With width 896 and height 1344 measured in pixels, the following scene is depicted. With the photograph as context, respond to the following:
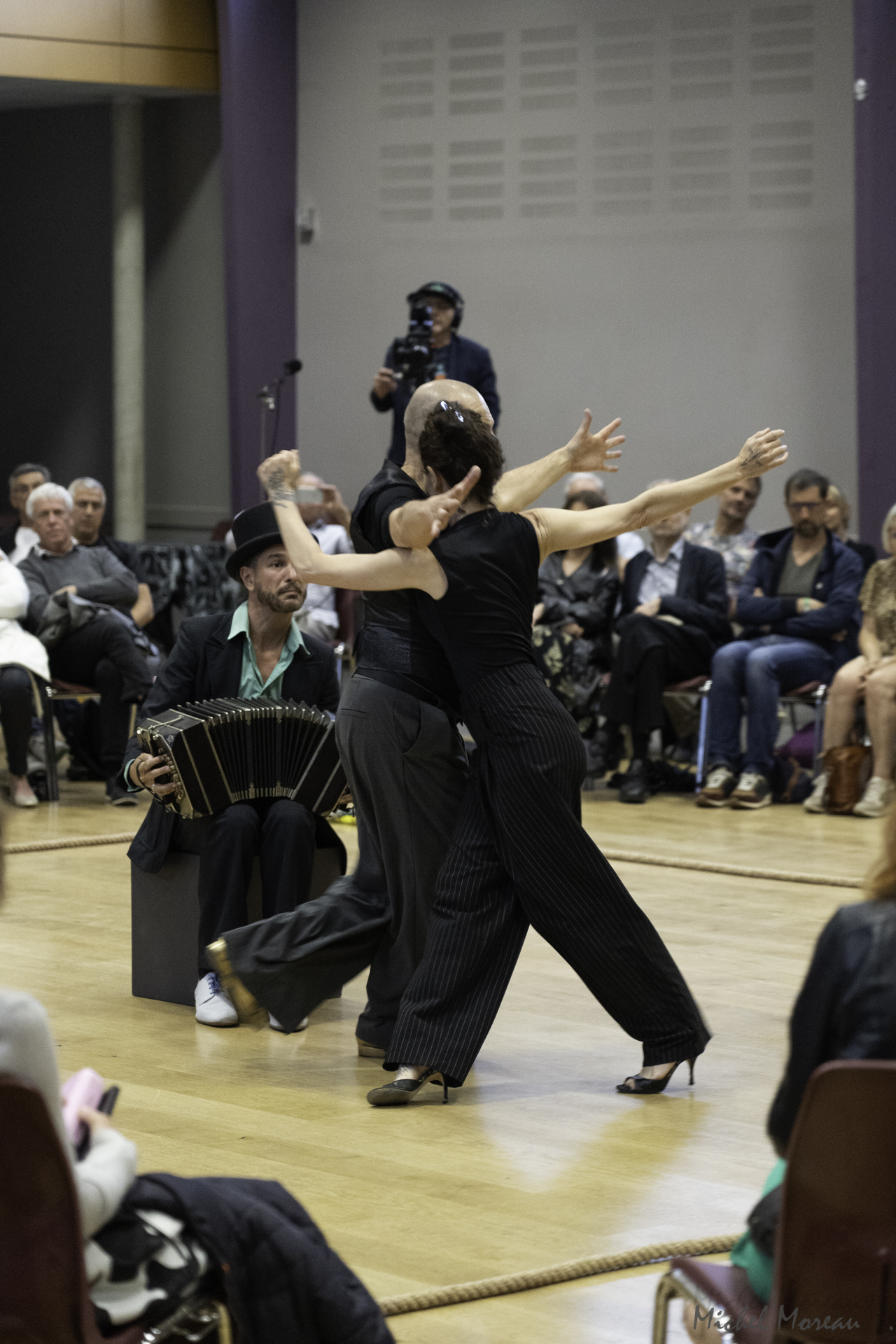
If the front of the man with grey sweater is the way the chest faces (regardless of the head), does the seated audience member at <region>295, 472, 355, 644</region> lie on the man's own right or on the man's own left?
on the man's own left

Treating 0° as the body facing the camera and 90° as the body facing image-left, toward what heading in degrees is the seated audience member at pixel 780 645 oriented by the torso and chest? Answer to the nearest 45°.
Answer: approximately 45°

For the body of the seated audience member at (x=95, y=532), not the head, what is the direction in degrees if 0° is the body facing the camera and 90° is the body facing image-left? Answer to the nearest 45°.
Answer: approximately 0°

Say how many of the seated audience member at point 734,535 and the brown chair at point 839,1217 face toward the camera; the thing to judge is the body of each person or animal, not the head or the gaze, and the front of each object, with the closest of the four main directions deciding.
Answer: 1

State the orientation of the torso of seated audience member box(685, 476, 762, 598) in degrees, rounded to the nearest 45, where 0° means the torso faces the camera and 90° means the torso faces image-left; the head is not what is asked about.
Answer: approximately 0°
